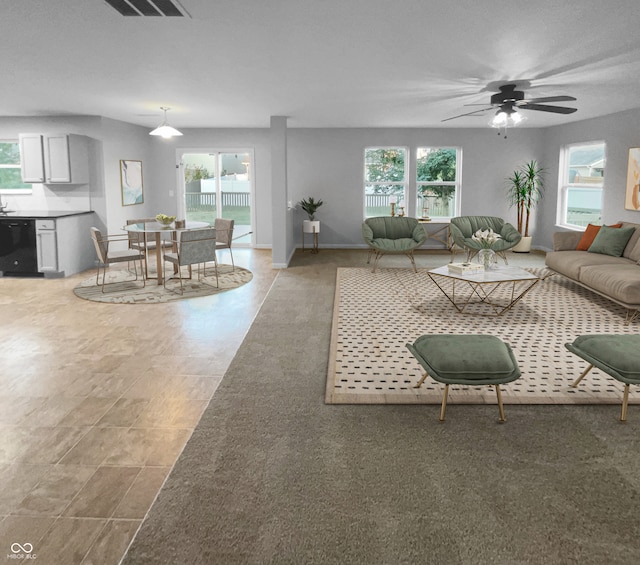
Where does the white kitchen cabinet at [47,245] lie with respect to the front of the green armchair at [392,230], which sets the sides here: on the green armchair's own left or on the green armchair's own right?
on the green armchair's own right

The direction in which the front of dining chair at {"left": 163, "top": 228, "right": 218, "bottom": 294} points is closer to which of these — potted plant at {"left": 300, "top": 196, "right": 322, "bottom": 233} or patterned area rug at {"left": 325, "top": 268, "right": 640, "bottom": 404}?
the potted plant

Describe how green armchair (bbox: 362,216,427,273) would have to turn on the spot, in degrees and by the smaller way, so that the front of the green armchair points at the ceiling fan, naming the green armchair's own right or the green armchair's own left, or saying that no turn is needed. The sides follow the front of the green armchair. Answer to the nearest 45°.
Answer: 0° — it already faces it

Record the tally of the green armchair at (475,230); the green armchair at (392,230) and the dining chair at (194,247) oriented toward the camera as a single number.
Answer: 2

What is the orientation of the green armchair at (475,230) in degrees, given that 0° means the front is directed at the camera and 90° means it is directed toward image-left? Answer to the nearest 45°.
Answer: approximately 0°

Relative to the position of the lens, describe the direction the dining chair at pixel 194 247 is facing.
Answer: facing away from the viewer and to the left of the viewer

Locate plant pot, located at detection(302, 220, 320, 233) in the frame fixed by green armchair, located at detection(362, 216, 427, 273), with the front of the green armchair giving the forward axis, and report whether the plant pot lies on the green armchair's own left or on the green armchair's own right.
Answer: on the green armchair's own right

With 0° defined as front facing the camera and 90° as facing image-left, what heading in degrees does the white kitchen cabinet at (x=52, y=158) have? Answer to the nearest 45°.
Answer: approximately 45°

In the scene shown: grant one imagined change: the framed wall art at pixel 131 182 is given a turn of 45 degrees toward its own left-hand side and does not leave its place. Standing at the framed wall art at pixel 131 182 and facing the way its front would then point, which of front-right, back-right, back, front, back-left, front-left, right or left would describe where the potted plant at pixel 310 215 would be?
front

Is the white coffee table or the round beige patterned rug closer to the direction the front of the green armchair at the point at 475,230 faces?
the white coffee table

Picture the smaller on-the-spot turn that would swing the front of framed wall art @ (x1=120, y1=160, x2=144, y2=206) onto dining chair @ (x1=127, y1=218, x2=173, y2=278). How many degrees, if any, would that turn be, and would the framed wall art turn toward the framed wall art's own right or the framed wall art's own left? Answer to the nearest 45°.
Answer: approximately 45° to the framed wall art's own right
